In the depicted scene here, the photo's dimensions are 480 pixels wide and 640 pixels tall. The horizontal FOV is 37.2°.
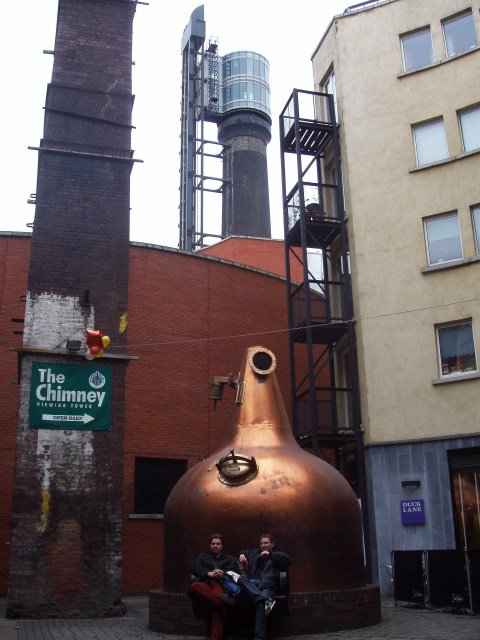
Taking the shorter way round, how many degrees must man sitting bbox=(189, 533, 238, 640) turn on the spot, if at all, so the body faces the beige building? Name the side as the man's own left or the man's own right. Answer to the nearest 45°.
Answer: approximately 135° to the man's own left

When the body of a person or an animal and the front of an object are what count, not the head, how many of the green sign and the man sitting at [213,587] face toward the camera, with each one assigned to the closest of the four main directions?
2

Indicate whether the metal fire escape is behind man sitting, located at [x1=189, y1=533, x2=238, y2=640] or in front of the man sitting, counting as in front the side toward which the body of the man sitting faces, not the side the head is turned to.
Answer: behind

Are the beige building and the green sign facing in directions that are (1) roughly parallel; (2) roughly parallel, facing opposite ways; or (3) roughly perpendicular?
roughly perpendicular

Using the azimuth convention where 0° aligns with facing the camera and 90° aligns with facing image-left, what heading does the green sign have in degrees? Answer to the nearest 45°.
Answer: approximately 0°

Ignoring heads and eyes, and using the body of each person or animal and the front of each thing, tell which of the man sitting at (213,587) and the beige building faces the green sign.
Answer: the beige building

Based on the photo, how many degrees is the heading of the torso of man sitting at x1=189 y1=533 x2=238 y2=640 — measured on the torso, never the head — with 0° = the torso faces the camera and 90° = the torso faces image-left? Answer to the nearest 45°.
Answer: approximately 0°

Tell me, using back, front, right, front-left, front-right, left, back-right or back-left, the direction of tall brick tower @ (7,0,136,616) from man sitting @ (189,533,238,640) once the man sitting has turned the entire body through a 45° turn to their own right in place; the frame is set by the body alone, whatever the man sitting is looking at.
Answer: right
